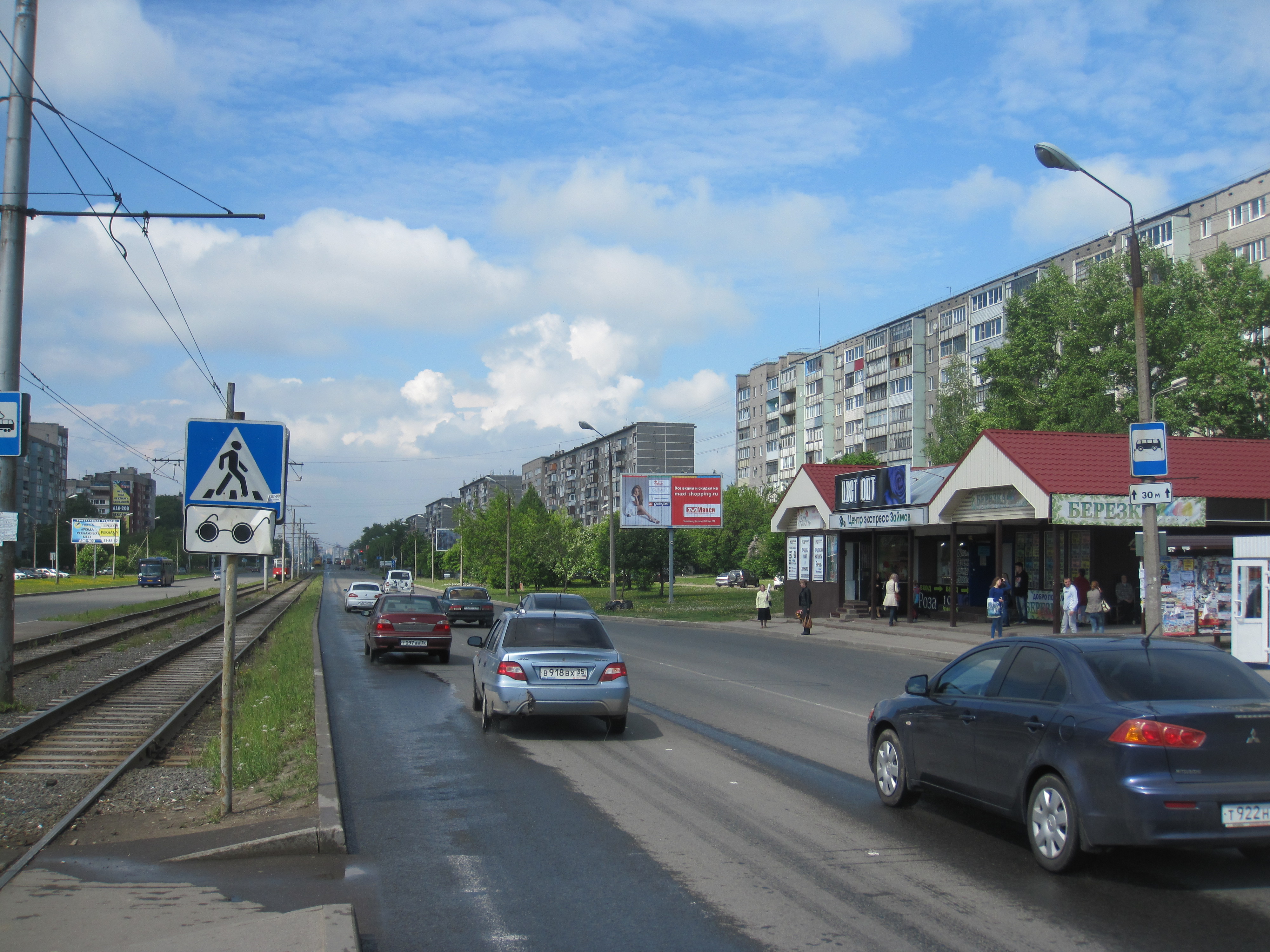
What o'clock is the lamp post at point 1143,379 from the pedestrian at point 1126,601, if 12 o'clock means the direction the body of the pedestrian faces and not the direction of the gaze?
The lamp post is roughly at 12 o'clock from the pedestrian.

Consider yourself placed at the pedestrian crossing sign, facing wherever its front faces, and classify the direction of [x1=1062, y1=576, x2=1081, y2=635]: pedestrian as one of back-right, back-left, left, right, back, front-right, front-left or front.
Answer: back-left

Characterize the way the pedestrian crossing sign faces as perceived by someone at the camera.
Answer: facing the viewer

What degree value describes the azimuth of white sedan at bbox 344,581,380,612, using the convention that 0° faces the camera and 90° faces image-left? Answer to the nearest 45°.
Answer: approximately 180°

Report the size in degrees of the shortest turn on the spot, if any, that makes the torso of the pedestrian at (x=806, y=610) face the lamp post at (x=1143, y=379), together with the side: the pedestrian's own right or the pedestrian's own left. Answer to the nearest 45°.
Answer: approximately 90° to the pedestrian's own left

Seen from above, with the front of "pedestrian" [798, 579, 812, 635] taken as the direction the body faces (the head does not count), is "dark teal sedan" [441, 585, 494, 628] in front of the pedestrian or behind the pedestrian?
in front

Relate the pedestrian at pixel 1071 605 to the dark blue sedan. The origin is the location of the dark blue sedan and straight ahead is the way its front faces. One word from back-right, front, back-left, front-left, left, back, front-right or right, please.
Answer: front-right

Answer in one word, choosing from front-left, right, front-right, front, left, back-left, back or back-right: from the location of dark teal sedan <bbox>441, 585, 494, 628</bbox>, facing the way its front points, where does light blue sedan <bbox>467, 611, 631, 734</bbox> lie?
back

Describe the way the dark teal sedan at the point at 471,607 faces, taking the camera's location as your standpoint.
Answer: facing away from the viewer

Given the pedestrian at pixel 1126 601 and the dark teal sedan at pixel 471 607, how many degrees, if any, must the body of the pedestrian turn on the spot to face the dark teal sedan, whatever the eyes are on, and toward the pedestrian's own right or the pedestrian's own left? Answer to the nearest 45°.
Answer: approximately 90° to the pedestrian's own right

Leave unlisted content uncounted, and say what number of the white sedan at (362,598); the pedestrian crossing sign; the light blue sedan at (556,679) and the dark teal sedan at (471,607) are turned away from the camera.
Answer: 3

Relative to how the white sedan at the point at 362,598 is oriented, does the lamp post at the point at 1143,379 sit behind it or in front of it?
behind

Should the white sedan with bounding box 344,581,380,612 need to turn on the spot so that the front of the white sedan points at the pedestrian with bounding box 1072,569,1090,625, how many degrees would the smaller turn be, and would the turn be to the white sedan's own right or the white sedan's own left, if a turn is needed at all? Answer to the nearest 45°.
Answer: approximately 135° to the white sedan's own right
